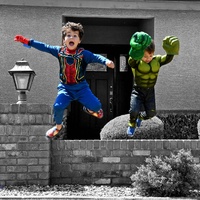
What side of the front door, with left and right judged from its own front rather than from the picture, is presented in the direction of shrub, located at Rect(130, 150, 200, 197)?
front

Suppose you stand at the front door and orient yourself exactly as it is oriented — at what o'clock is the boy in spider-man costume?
The boy in spider-man costume is roughly at 12 o'clock from the front door.

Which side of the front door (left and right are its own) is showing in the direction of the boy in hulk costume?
front

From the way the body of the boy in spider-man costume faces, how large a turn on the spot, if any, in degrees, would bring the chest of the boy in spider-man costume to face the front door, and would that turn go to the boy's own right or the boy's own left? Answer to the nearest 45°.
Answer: approximately 180°

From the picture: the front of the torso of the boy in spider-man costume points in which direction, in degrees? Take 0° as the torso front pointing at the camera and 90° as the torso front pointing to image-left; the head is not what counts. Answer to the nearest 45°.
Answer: approximately 0°

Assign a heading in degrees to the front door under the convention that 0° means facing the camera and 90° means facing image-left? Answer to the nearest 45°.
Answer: approximately 0°

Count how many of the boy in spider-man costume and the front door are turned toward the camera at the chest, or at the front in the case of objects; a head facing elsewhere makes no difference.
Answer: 2
